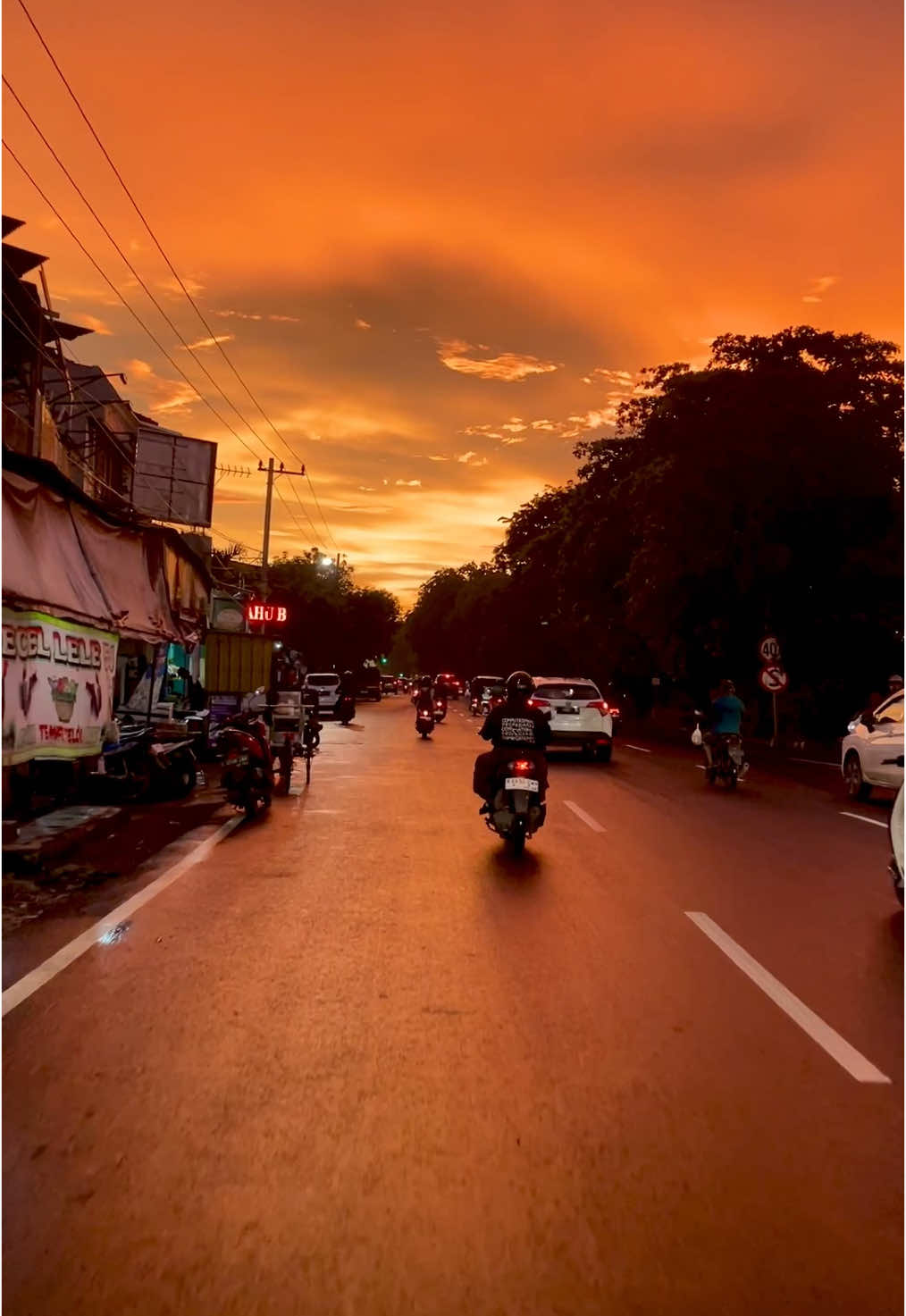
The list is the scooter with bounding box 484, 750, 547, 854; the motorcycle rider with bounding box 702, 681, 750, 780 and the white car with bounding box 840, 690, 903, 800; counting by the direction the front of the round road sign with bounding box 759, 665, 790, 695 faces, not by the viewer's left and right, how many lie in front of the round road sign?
3

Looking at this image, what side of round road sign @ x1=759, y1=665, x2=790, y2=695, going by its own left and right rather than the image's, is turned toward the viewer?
front

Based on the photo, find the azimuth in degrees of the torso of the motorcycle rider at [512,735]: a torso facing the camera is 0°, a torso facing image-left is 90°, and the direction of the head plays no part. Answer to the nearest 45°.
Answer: approximately 180°

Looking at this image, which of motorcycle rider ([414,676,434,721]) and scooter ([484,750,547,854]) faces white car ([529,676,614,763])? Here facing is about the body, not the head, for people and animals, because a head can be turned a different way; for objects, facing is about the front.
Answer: the scooter

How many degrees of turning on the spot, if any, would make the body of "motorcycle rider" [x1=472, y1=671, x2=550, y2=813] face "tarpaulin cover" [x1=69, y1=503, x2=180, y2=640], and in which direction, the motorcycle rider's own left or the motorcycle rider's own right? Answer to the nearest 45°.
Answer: approximately 45° to the motorcycle rider's own left

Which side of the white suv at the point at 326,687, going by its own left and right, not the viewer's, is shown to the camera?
back

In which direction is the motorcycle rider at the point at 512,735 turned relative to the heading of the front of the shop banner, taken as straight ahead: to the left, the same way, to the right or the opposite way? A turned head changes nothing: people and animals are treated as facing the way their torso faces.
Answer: to the left

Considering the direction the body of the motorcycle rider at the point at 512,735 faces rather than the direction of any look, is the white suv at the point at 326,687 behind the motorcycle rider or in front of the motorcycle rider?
in front

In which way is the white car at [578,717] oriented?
away from the camera

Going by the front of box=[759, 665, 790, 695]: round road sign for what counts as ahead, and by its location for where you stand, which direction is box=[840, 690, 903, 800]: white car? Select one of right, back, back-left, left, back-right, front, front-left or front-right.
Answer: front

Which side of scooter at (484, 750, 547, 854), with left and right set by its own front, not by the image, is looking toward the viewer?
back

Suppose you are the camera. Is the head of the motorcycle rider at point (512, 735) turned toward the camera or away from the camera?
away from the camera

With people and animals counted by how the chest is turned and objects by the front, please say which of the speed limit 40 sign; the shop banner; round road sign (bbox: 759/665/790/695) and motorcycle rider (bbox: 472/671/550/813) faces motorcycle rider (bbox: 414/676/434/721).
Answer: motorcycle rider (bbox: 472/671/550/813)

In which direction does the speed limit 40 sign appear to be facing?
toward the camera

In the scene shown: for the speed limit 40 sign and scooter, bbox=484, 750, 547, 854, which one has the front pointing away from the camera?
the scooter
